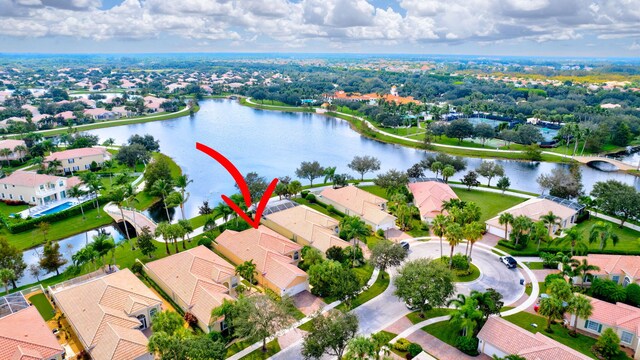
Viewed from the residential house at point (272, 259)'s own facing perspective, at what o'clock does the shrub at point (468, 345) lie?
The shrub is roughly at 12 o'clock from the residential house.

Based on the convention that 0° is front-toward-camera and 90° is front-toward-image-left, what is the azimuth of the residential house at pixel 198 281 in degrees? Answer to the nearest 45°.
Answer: approximately 315°

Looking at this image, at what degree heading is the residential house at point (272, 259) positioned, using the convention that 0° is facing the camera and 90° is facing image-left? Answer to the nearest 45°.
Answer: approximately 315°

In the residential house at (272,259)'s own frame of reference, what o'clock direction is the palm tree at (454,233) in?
The palm tree is roughly at 11 o'clock from the residential house.

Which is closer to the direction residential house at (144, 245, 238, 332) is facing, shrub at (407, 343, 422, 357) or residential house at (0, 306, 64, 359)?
the shrub

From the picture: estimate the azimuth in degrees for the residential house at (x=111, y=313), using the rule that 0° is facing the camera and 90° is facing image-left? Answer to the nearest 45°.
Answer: approximately 315°
